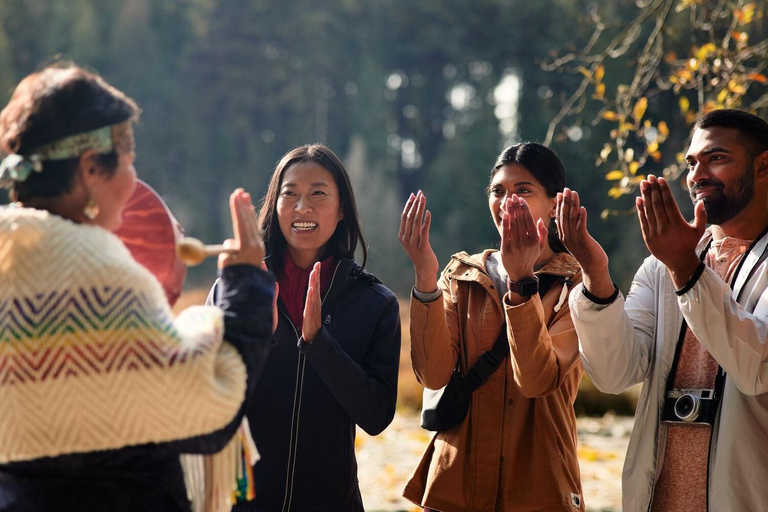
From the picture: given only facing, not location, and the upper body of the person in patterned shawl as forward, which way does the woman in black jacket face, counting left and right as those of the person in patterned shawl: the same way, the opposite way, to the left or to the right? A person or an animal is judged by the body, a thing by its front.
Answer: the opposite way

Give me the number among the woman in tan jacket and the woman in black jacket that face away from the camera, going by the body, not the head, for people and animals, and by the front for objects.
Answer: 0

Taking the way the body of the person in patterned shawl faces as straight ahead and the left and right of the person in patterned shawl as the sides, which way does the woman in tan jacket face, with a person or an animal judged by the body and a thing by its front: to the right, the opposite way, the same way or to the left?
the opposite way

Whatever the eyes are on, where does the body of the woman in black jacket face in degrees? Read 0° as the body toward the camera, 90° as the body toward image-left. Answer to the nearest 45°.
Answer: approximately 45°

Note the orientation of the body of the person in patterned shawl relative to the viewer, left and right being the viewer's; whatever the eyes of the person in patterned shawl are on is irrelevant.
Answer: facing away from the viewer and to the right of the viewer

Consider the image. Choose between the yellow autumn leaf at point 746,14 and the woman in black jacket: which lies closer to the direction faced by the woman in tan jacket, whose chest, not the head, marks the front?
the woman in black jacket

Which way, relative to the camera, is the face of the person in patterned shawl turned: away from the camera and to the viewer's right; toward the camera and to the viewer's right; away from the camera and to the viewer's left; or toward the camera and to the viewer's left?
away from the camera and to the viewer's right

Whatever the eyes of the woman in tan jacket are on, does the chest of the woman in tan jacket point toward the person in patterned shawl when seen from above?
yes

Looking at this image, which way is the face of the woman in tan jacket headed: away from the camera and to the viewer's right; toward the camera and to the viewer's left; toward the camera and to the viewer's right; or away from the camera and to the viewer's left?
toward the camera and to the viewer's left

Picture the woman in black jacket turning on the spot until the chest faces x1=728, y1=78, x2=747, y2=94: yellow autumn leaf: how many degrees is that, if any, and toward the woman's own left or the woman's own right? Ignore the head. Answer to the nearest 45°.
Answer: approximately 180°

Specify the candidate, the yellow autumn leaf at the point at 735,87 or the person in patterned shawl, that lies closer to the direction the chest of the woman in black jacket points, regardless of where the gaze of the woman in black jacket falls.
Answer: the person in patterned shawl
